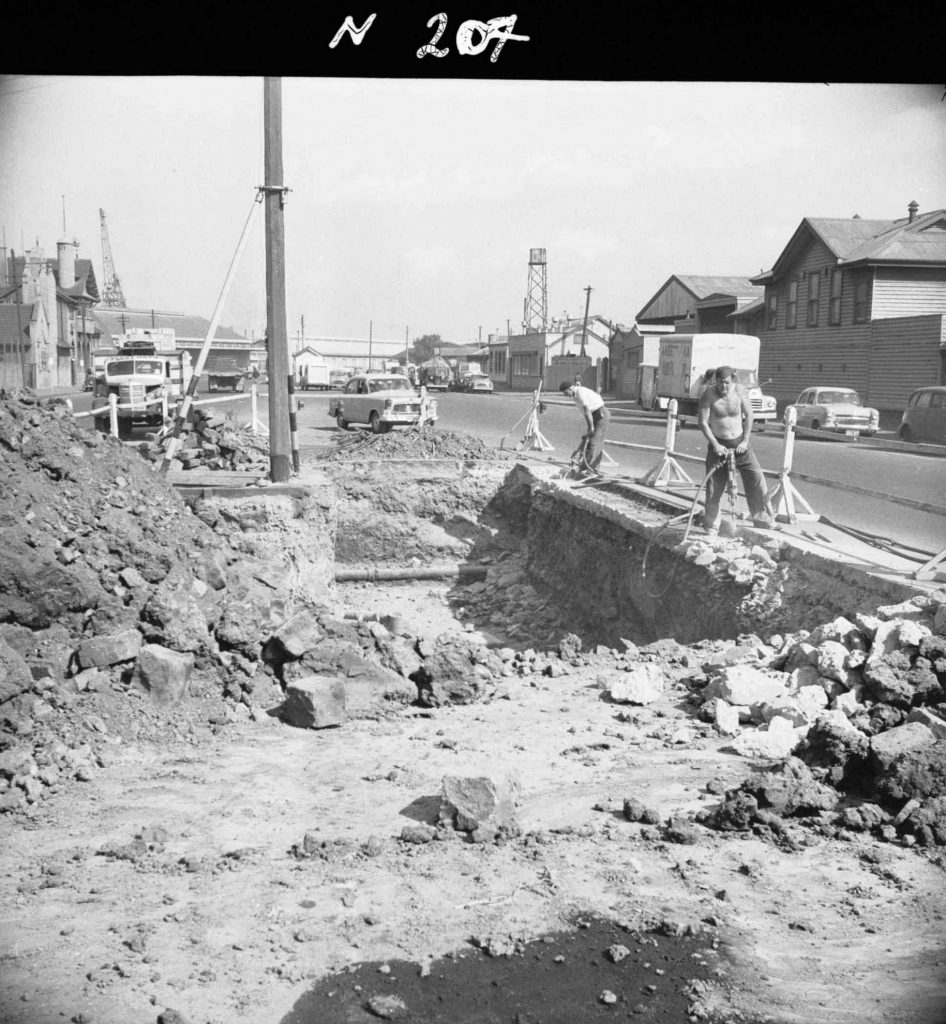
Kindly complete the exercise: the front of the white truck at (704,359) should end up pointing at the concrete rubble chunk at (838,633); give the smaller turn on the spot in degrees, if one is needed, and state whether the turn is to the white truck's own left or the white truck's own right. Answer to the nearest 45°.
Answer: approximately 45° to the white truck's own right

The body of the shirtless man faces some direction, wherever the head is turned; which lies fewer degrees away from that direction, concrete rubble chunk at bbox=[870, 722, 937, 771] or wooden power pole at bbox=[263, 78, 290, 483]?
the concrete rubble chunk

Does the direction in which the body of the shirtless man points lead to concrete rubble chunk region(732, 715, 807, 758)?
yes

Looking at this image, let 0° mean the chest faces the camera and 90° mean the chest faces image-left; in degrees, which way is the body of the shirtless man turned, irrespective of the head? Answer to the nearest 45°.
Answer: approximately 0°

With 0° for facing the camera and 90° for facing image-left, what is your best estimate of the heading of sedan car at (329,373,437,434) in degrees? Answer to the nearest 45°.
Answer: approximately 315°

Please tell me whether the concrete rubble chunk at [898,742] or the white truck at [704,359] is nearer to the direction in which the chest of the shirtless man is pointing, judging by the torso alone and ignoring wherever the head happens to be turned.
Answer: the concrete rubble chunk
